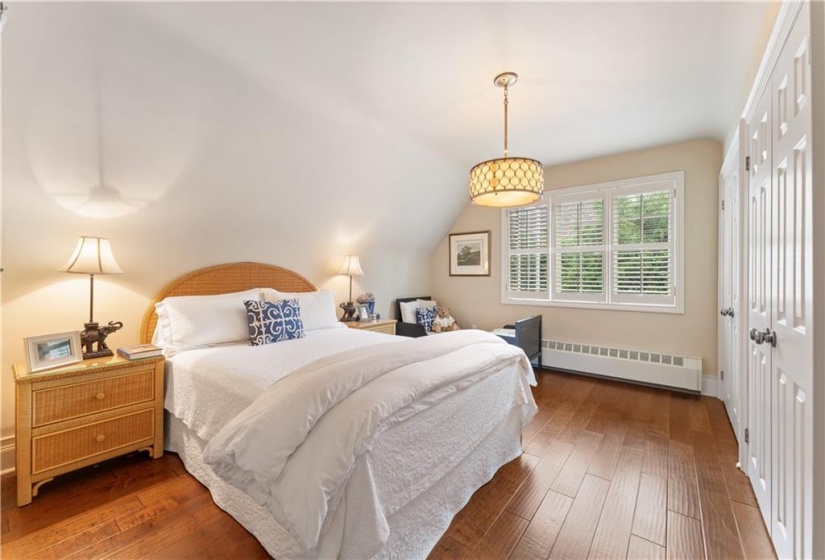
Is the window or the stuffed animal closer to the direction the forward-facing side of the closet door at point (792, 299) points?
the stuffed animal

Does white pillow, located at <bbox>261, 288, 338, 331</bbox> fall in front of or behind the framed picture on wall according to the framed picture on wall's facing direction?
in front

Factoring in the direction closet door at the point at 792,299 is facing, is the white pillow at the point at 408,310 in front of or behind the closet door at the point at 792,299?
in front

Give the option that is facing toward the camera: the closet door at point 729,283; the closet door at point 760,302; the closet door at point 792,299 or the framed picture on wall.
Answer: the framed picture on wall

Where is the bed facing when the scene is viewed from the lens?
facing the viewer and to the right of the viewer

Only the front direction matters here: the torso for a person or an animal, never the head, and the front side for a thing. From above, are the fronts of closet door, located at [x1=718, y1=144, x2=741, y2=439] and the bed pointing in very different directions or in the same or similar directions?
very different directions

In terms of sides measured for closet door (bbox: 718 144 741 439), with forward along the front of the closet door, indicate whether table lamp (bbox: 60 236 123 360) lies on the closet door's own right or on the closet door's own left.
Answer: on the closet door's own left

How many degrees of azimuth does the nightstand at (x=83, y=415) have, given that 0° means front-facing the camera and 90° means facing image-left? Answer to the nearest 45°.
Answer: approximately 315°

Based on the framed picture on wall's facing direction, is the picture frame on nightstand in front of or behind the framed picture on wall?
in front

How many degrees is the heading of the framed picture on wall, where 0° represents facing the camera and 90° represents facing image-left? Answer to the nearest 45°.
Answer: approximately 0°

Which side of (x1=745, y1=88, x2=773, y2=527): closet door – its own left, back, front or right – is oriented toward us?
left

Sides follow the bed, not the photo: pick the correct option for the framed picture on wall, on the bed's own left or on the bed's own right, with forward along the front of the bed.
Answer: on the bed's own left
